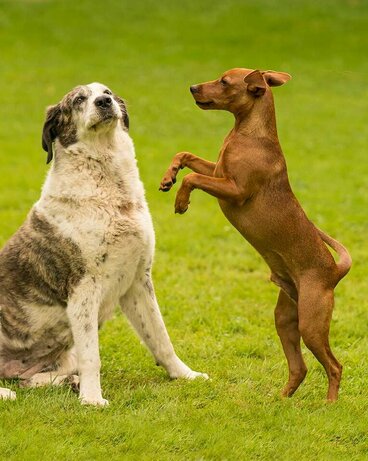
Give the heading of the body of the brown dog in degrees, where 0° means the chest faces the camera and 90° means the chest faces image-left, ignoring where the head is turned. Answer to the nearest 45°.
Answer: approximately 90°

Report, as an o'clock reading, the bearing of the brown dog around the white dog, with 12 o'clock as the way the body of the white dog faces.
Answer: The brown dog is roughly at 11 o'clock from the white dog.

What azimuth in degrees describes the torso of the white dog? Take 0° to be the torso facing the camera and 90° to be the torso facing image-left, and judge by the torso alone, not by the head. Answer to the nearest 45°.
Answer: approximately 315°

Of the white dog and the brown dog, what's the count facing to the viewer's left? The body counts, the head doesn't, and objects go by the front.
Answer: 1

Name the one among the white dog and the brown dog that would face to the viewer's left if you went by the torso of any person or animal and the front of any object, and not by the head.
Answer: the brown dog

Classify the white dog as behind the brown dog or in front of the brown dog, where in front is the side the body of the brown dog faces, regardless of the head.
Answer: in front
